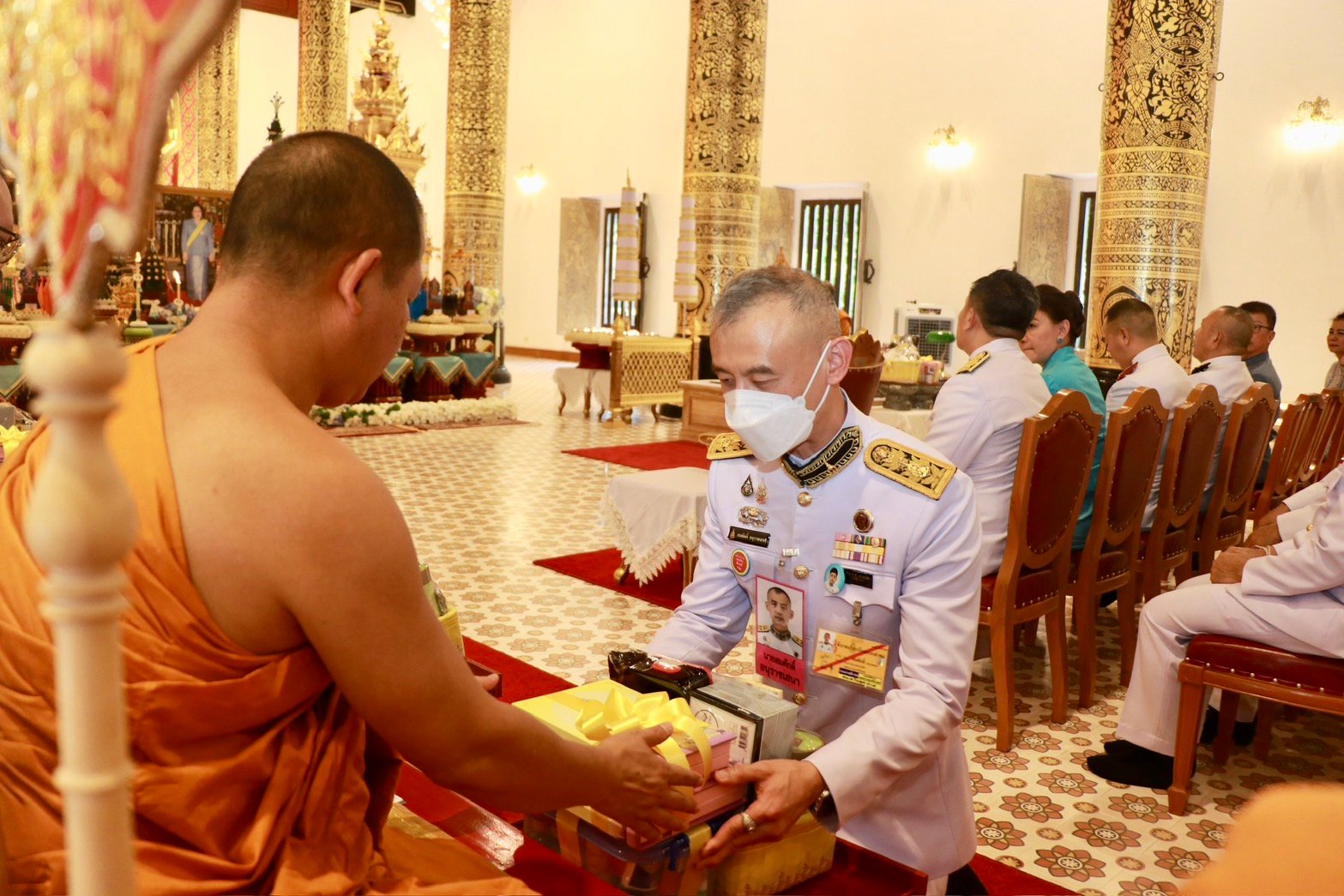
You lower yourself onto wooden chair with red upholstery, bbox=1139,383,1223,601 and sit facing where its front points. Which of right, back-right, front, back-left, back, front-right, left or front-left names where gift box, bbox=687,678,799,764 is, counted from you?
back-left

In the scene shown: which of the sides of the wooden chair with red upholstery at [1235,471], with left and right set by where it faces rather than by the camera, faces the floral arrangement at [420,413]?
front

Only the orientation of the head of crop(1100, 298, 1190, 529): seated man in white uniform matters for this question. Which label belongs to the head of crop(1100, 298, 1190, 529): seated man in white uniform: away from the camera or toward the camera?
away from the camera

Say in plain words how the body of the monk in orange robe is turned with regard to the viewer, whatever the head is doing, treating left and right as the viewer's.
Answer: facing away from the viewer and to the right of the viewer

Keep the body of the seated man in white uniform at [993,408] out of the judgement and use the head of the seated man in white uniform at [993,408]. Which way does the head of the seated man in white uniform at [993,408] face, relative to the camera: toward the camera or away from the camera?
away from the camera

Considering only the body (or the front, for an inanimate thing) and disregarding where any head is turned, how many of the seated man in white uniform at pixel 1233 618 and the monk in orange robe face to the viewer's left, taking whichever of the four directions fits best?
1

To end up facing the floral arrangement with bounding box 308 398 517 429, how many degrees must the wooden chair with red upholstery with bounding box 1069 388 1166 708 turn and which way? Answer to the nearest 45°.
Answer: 0° — it already faces it

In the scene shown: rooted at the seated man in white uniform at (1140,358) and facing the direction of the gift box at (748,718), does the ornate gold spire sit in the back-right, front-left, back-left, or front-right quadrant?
back-right

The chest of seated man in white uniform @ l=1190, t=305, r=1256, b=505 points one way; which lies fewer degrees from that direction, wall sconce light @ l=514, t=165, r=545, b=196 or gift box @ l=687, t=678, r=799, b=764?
the wall sconce light

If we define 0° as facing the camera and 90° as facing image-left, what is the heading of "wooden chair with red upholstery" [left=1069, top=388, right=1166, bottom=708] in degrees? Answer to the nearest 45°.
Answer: approximately 135°

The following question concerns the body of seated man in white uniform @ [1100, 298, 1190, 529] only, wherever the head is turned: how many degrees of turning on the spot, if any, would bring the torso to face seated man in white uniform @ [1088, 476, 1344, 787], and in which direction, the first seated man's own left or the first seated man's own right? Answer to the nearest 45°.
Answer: approximately 135° to the first seated man's own left

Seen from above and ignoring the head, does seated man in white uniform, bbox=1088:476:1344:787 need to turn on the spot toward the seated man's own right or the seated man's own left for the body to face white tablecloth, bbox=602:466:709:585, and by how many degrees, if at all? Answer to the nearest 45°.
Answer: approximately 45° to the seated man's own right

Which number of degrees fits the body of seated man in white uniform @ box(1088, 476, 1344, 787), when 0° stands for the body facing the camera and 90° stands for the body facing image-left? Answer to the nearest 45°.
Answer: approximately 90°

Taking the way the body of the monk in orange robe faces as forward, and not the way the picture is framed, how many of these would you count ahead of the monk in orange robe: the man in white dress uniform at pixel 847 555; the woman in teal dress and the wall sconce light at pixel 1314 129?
3

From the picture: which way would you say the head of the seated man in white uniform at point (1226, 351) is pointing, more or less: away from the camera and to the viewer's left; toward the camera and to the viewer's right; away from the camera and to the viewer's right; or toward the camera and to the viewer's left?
away from the camera and to the viewer's left
